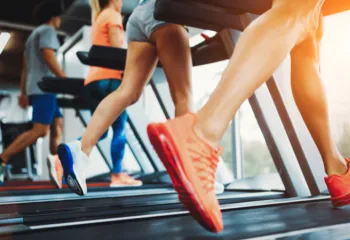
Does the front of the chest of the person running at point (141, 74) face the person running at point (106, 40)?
no

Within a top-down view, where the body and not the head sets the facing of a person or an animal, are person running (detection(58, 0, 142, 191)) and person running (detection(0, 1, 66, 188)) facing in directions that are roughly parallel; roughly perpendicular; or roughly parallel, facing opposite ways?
roughly parallel
